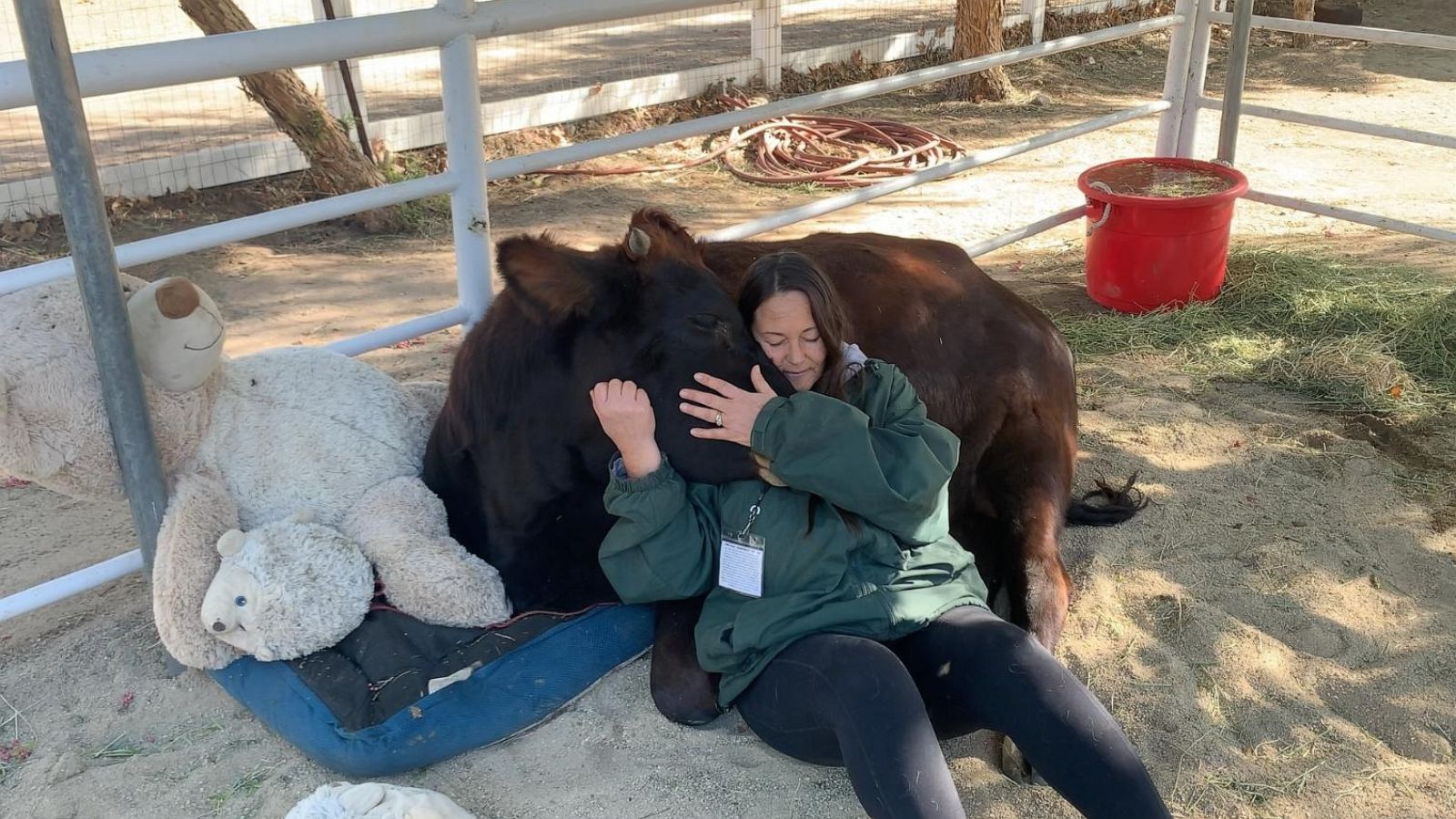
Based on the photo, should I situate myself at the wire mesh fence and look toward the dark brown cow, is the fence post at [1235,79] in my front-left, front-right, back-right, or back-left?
front-left

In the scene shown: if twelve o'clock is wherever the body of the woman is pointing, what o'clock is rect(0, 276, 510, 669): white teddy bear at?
The white teddy bear is roughly at 3 o'clock from the woman.

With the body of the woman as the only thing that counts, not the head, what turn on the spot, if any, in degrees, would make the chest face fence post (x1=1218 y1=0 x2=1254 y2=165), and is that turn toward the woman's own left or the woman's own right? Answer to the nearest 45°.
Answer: approximately 135° to the woman's own left

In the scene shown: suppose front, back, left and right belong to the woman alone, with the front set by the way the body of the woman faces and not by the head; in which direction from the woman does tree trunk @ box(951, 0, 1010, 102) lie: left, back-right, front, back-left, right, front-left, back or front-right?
back

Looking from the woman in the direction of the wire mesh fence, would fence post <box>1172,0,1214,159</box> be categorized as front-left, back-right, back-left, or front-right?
front-right

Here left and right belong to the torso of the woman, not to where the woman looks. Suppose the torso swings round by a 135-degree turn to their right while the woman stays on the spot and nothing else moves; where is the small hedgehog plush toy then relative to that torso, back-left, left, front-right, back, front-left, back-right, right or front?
front-left

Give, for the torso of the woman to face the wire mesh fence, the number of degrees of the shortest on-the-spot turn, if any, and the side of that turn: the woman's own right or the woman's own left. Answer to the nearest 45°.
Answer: approximately 135° to the woman's own right

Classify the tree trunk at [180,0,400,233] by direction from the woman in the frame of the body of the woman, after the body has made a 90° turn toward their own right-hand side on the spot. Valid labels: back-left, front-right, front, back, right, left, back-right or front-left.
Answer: front-right

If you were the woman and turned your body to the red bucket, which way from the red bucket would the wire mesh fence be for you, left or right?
left

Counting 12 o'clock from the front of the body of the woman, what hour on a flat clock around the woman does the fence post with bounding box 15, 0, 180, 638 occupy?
The fence post is roughly at 3 o'clock from the woman.

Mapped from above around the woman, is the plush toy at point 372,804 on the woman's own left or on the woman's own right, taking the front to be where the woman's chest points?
on the woman's own right

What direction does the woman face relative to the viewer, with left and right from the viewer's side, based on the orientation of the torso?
facing the viewer

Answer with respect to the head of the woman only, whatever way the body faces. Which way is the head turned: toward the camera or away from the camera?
toward the camera
